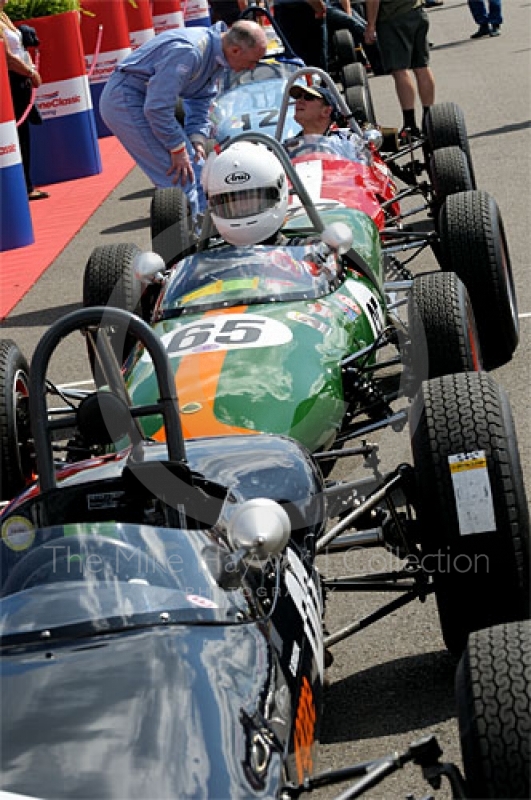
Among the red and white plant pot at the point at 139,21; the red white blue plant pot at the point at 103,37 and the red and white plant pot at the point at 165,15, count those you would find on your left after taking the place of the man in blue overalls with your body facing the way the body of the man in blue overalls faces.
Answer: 3

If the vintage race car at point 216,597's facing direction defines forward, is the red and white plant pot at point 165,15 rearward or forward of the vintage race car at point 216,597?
rearward

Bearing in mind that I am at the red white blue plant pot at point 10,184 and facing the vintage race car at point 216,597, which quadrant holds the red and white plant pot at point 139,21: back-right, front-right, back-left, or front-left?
back-left

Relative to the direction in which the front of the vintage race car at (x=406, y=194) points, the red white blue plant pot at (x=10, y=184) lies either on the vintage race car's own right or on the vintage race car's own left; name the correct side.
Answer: on the vintage race car's own right

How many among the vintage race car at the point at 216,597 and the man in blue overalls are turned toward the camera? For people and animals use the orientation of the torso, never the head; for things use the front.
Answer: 1

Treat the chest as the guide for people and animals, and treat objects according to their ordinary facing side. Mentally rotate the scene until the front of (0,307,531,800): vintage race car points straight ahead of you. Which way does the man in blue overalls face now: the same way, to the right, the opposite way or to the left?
to the left

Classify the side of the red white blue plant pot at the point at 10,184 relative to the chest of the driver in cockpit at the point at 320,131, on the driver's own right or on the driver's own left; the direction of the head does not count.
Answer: on the driver's own right

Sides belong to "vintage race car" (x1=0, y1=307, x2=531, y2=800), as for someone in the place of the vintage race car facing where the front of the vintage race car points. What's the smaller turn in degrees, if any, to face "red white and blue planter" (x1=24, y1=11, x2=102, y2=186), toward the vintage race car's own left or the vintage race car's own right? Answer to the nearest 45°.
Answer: approximately 180°

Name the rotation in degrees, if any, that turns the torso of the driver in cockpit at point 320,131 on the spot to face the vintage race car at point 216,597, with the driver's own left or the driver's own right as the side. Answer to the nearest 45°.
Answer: approximately 45° to the driver's own left

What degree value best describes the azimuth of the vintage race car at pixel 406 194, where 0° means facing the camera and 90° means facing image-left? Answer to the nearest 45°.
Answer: approximately 45°

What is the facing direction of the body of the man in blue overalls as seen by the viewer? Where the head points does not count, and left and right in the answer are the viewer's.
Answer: facing to the right of the viewer

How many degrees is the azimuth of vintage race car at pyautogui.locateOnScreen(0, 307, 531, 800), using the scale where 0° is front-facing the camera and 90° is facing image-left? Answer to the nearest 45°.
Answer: approximately 0°
